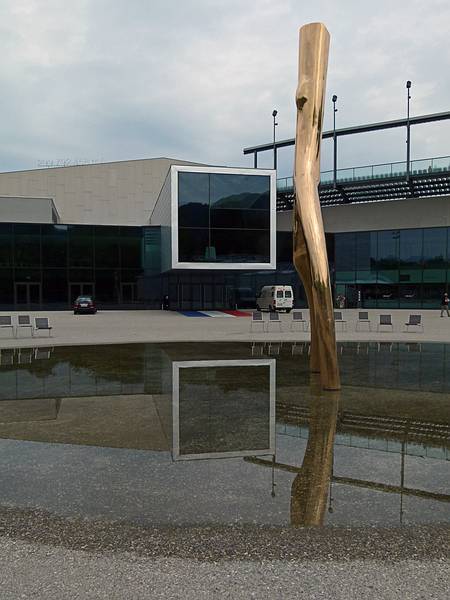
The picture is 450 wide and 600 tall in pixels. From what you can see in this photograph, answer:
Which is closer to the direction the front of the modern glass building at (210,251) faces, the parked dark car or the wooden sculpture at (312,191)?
the wooden sculpture

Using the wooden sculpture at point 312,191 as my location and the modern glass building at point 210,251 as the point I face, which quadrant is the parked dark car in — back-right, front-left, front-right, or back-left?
front-left

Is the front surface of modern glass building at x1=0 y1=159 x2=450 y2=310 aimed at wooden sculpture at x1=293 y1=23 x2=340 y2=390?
yes

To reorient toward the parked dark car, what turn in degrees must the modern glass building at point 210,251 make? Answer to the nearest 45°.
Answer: approximately 45° to its right

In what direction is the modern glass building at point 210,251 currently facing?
toward the camera
